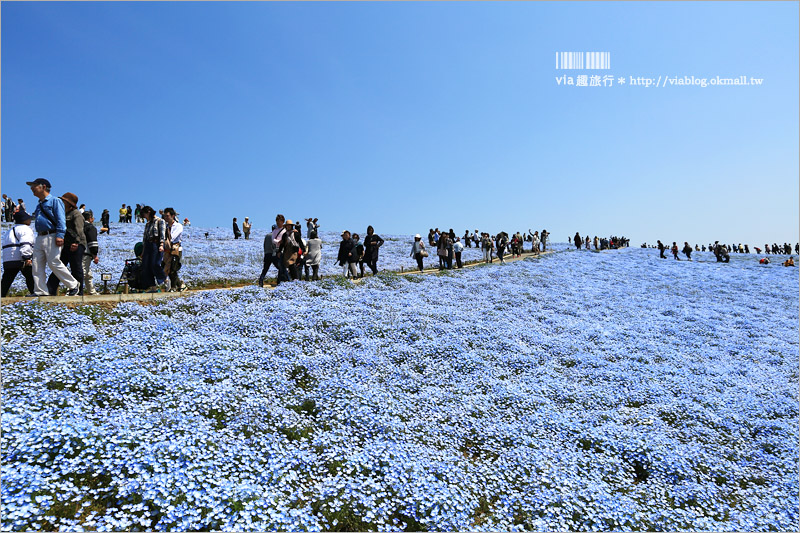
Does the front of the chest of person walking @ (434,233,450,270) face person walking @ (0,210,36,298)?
no

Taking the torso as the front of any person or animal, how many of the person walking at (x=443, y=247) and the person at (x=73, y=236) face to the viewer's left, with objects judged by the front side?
1

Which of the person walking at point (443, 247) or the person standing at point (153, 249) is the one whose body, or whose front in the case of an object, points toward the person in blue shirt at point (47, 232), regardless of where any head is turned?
the person standing

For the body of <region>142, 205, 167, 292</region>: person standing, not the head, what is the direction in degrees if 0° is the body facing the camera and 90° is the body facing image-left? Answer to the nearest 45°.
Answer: approximately 45°

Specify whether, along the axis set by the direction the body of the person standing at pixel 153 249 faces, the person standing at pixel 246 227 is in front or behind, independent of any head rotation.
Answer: behind

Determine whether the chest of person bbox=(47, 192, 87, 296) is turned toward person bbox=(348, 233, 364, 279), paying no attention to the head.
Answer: no

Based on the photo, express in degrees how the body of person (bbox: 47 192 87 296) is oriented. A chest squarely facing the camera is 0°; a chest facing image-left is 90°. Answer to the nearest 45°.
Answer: approximately 90°

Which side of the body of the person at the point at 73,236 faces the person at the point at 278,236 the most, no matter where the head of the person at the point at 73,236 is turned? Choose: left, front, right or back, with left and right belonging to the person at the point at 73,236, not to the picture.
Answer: back

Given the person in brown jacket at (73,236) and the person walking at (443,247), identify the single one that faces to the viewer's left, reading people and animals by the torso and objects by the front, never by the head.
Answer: the person in brown jacket

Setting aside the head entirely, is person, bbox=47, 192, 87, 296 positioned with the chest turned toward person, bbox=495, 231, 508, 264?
no
